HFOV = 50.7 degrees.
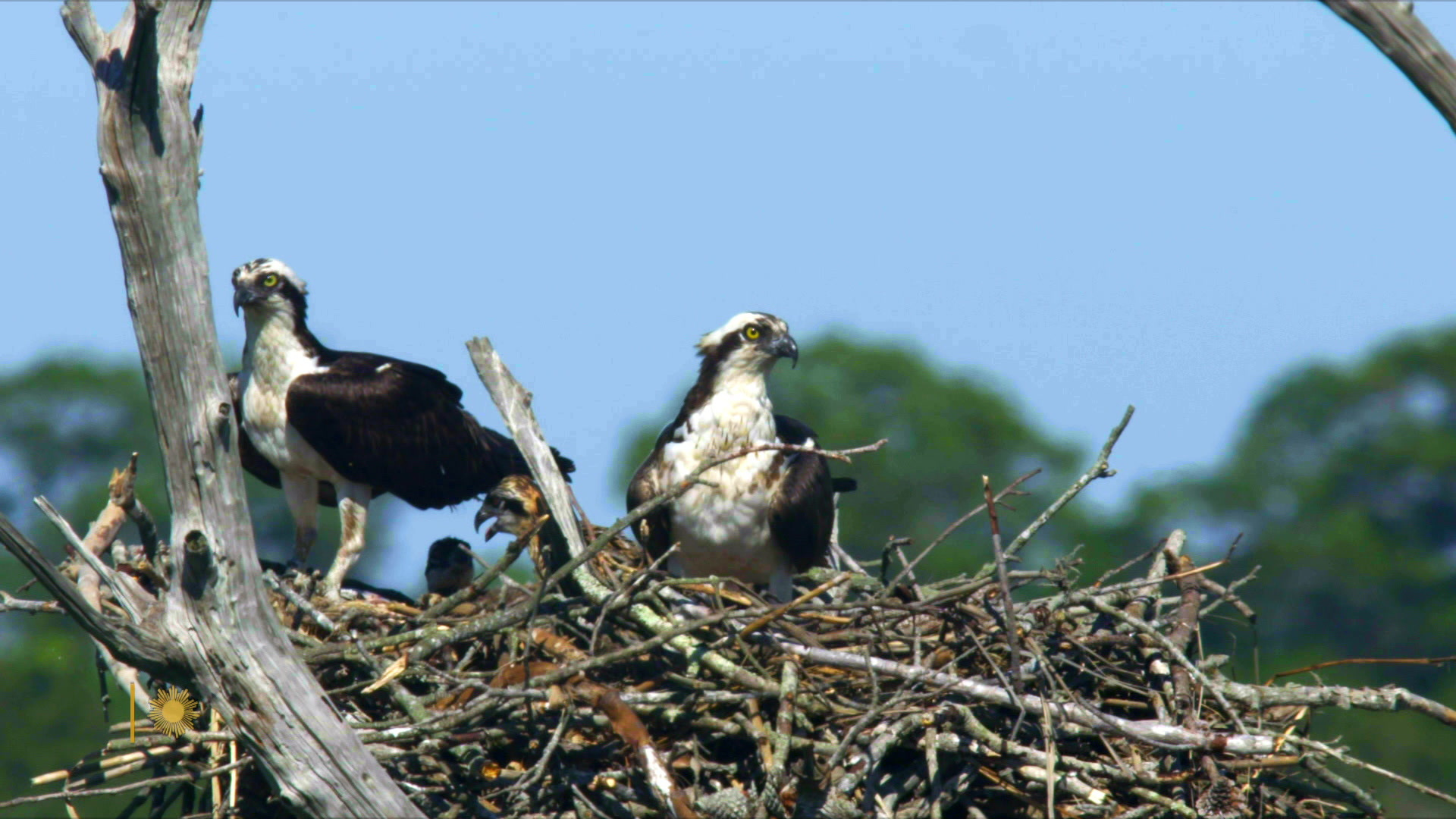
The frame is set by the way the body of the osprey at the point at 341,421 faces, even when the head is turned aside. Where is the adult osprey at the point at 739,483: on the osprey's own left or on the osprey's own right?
on the osprey's own left

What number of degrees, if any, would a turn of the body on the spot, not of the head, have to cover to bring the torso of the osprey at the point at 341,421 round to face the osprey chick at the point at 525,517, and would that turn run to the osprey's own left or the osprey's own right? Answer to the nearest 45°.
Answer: approximately 135° to the osprey's own left

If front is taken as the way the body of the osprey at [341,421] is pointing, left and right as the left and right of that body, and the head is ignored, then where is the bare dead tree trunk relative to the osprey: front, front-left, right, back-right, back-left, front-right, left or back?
front-left

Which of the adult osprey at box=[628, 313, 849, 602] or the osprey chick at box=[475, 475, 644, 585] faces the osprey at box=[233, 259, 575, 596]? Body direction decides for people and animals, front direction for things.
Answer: the osprey chick

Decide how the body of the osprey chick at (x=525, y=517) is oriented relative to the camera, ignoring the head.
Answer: to the viewer's left

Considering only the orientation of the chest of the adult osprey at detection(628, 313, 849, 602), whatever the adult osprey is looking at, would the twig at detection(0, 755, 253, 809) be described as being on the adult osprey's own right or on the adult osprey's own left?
on the adult osprey's own right

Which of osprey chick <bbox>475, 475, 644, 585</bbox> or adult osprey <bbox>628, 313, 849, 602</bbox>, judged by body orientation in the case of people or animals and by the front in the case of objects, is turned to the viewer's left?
the osprey chick

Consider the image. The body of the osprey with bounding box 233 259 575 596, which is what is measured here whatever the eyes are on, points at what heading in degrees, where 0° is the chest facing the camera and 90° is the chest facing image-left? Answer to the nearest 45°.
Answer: approximately 45°

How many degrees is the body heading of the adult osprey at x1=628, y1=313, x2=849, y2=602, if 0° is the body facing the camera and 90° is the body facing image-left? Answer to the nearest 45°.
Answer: approximately 0°

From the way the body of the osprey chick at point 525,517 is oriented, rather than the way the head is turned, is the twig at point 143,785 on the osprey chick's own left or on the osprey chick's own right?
on the osprey chick's own left

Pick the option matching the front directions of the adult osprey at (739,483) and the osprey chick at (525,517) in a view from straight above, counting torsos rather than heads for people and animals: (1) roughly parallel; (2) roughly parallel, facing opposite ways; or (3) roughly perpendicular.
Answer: roughly perpendicular

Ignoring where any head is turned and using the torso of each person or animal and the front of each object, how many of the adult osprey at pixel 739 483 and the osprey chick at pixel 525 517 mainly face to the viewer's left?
1
